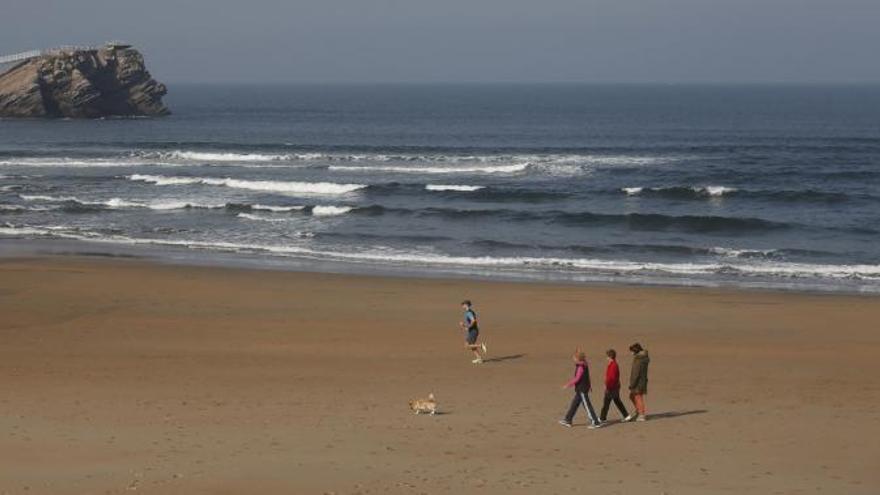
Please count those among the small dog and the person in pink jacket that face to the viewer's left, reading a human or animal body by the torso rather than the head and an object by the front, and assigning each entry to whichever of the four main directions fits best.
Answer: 2

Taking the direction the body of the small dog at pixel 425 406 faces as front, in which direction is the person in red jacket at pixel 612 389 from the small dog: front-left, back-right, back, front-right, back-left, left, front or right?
back

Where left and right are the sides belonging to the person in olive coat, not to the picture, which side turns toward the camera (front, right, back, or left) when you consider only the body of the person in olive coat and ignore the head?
left

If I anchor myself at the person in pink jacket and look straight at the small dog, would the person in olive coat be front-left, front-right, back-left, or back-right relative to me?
back-right

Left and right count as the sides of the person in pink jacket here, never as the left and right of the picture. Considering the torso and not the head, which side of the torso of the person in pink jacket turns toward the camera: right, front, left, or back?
left

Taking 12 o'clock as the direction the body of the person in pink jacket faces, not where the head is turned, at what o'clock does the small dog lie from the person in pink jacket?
The small dog is roughly at 12 o'clock from the person in pink jacket.

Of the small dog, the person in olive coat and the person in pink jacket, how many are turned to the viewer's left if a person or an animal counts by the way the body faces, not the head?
3

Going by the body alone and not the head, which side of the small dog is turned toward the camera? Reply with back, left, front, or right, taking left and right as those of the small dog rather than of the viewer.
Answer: left

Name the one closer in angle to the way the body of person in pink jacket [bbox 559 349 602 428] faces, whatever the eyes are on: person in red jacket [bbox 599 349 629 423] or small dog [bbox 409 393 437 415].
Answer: the small dog
